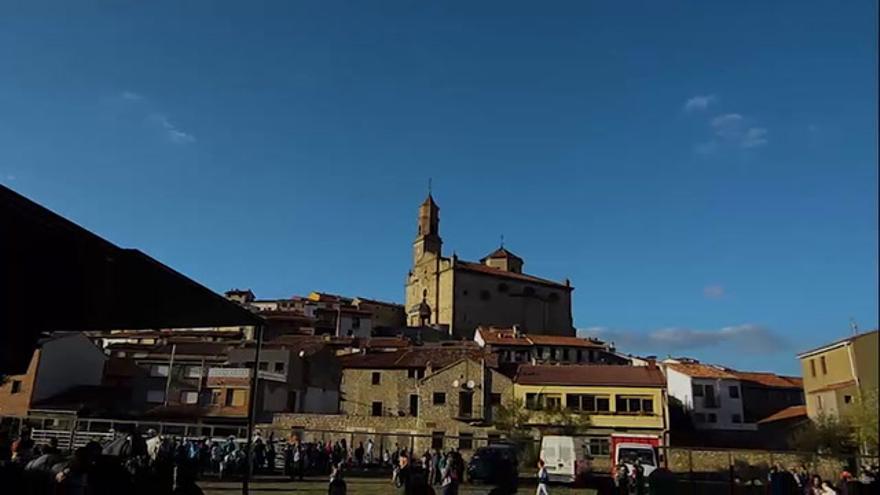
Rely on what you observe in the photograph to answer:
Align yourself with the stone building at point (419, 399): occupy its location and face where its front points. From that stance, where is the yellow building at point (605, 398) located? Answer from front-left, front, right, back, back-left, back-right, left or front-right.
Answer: left

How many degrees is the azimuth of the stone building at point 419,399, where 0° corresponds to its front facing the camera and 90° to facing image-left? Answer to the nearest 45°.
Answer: approximately 0°

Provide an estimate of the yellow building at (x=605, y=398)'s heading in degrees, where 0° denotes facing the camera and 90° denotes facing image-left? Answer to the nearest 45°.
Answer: approximately 0°

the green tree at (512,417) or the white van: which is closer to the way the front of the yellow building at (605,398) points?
the white van

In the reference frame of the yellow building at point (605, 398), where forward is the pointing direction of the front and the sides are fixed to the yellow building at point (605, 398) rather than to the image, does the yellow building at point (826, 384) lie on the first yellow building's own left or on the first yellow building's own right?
on the first yellow building's own left

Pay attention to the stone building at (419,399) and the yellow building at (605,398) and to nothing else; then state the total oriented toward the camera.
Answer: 2

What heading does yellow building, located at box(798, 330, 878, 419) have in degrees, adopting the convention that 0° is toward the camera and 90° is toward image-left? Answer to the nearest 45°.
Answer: approximately 45°

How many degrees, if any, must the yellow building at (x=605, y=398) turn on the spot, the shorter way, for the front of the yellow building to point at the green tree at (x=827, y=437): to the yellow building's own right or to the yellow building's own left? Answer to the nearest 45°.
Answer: approximately 90° to the yellow building's own left
